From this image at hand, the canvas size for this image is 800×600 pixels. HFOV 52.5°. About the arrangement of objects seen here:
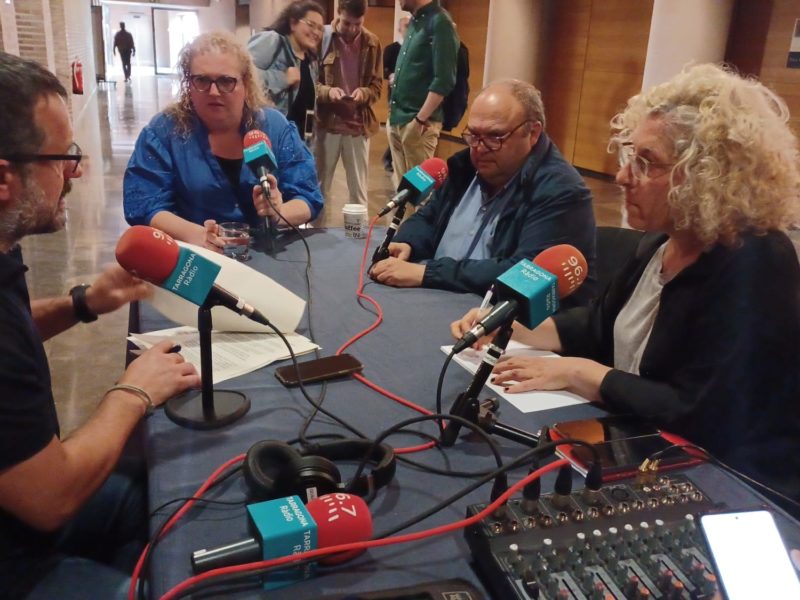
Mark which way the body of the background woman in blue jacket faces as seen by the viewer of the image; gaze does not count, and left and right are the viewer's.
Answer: facing the viewer and to the right of the viewer

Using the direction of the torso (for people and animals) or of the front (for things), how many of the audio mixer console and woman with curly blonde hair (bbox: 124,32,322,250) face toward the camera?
2

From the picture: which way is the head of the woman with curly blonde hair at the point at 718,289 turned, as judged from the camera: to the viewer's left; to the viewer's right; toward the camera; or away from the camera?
to the viewer's left

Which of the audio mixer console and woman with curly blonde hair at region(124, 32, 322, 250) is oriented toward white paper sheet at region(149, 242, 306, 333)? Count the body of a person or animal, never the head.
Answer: the woman with curly blonde hair

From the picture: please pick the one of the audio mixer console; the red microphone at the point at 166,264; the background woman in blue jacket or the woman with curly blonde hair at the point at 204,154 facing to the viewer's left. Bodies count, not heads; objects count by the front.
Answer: the red microphone

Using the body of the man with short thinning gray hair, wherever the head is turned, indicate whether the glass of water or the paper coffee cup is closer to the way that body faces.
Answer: the glass of water

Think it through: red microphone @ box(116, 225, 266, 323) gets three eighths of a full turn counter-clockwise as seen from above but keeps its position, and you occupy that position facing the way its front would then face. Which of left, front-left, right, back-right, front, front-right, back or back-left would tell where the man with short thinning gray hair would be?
left

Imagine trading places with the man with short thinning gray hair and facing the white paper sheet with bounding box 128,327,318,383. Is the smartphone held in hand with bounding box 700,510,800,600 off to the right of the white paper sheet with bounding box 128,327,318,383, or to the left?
left

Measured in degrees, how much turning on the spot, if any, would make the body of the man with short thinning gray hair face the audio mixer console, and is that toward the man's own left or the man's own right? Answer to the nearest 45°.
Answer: approximately 45° to the man's own left

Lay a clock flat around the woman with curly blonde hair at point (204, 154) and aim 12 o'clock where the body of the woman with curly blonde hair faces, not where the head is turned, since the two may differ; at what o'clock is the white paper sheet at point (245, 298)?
The white paper sheet is roughly at 12 o'clock from the woman with curly blonde hair.

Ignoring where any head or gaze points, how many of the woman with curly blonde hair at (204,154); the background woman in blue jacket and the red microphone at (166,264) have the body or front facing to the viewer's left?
1

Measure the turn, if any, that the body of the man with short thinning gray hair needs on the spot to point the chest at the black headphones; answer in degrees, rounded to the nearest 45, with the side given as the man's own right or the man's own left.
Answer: approximately 45° to the man's own left

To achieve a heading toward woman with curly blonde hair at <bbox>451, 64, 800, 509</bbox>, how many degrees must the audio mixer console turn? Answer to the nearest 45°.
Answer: approximately 180°

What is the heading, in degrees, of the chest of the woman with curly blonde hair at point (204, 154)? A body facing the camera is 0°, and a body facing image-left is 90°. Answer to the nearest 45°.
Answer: approximately 0°

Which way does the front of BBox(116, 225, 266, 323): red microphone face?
to the viewer's left

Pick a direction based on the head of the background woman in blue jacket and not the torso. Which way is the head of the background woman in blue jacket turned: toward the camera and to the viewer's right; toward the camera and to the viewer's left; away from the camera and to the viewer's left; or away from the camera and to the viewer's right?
toward the camera and to the viewer's right

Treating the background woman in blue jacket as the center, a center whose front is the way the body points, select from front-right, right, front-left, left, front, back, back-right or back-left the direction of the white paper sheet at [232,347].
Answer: front-right
